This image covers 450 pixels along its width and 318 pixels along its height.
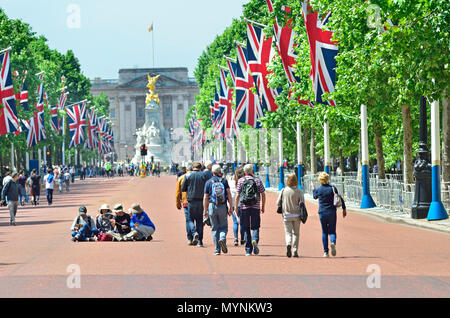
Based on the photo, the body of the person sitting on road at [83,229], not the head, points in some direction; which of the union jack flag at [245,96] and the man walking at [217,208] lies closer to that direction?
the man walking

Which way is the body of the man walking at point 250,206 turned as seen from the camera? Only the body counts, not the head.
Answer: away from the camera

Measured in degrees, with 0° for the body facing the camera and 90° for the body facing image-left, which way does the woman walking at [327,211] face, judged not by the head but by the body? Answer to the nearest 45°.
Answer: approximately 180°

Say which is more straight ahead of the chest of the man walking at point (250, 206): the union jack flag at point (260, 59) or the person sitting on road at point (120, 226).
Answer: the union jack flag

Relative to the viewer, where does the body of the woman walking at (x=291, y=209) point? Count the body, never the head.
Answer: away from the camera

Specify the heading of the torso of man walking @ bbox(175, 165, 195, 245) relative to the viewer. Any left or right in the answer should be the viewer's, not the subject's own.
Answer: facing away from the viewer
